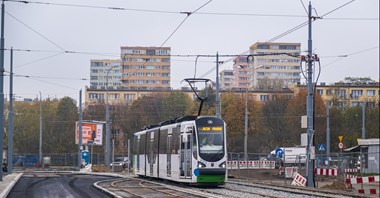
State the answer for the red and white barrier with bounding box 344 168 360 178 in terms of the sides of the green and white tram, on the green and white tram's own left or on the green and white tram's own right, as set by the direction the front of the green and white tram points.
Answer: on the green and white tram's own left

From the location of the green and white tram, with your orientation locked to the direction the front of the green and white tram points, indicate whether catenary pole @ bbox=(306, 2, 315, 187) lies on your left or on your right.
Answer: on your left

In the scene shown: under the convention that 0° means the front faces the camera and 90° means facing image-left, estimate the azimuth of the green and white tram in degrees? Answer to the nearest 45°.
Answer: approximately 315°
